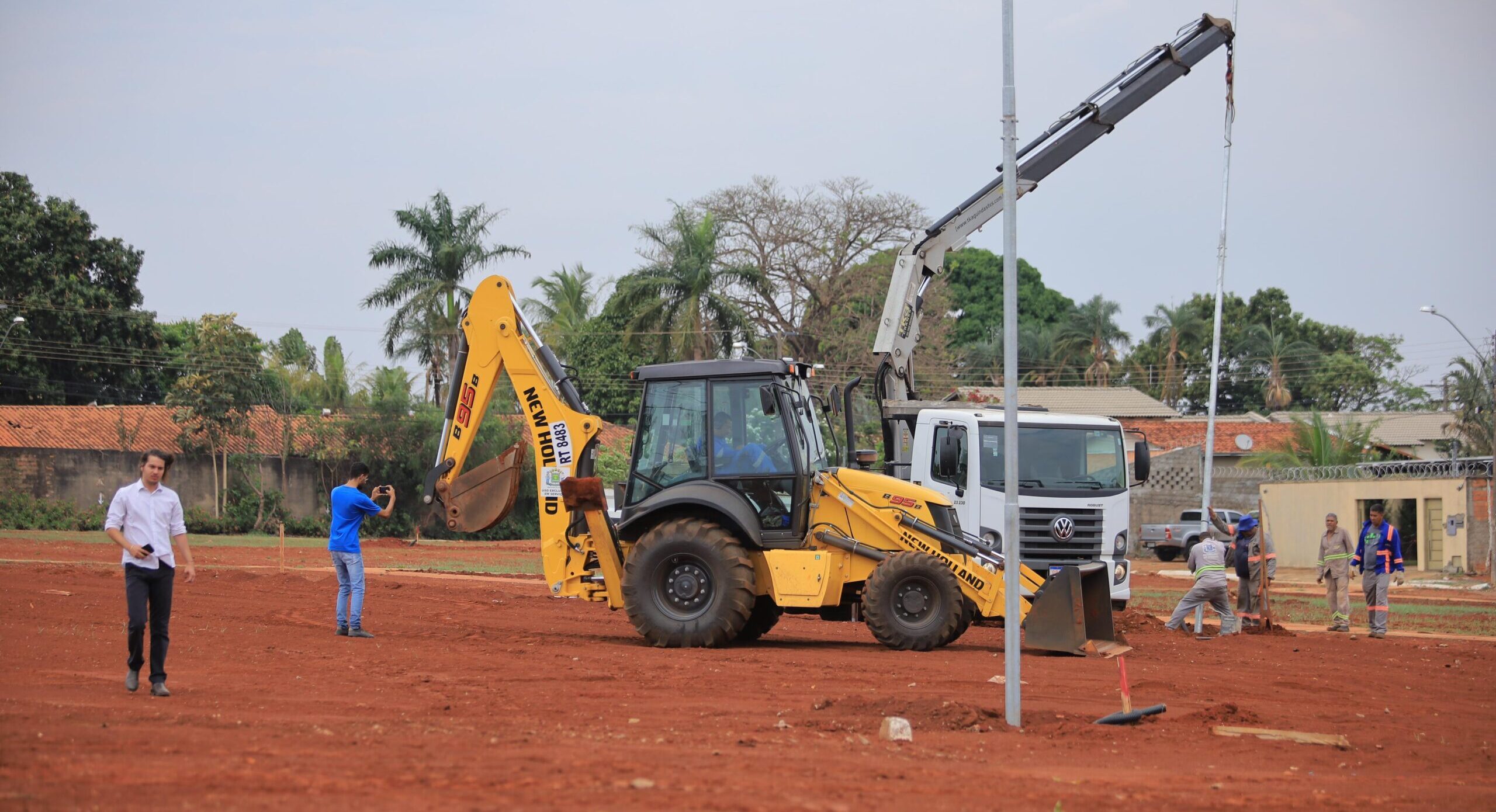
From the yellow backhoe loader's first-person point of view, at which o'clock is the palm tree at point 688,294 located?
The palm tree is roughly at 9 o'clock from the yellow backhoe loader.

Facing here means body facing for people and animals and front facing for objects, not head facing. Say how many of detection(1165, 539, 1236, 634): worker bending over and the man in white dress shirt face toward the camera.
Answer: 1

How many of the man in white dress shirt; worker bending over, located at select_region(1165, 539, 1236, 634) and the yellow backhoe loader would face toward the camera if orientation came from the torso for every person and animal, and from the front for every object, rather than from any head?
1

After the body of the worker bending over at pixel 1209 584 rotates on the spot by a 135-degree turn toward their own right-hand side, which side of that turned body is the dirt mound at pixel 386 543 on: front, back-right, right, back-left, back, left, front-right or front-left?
back

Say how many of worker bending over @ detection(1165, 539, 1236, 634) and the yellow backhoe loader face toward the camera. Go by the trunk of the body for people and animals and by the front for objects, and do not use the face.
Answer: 0

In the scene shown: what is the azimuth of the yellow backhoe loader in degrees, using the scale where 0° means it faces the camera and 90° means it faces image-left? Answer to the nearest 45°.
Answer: approximately 270°

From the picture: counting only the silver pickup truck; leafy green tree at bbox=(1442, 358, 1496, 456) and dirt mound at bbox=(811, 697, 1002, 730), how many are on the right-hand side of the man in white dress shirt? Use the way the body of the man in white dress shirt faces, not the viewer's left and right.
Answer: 0

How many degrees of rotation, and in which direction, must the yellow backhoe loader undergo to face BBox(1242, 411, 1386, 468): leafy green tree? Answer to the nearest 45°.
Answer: approximately 45° to its left

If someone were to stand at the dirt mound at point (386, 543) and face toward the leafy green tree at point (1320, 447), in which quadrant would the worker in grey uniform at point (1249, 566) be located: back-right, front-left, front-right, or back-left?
front-right

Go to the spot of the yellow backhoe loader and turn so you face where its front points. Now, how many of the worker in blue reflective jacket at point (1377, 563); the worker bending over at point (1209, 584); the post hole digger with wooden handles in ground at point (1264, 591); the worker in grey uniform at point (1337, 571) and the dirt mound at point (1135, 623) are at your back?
0

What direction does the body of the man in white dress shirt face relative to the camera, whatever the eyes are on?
toward the camera
